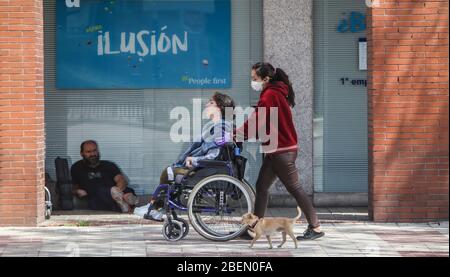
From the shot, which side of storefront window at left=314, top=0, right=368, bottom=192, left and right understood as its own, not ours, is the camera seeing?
front

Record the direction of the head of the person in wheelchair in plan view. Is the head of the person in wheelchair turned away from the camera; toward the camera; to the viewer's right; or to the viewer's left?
to the viewer's left

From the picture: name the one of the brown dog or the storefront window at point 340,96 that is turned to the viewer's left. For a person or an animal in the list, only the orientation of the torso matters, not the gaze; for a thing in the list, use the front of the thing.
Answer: the brown dog

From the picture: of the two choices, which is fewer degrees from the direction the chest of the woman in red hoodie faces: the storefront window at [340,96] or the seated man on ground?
the seated man on ground

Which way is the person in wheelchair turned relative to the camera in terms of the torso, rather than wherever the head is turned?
to the viewer's left

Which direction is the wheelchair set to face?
to the viewer's left

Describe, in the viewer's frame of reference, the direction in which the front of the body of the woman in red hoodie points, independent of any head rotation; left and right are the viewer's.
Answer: facing to the left of the viewer

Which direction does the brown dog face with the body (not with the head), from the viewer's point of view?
to the viewer's left

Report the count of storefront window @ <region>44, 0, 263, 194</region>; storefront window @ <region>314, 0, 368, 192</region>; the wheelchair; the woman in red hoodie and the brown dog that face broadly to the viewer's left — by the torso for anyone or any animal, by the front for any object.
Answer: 3

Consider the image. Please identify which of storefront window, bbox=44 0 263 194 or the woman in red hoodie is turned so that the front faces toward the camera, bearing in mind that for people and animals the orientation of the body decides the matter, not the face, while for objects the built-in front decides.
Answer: the storefront window

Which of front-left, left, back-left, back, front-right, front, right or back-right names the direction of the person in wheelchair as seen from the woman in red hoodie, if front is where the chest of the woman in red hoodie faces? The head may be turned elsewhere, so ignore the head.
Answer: front

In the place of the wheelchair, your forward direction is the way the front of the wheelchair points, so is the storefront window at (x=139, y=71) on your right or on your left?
on your right

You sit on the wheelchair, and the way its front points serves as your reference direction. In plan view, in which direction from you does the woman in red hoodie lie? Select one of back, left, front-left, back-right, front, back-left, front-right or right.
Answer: back

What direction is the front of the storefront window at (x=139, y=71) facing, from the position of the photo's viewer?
facing the viewer

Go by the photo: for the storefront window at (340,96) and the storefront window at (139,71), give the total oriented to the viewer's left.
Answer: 0
